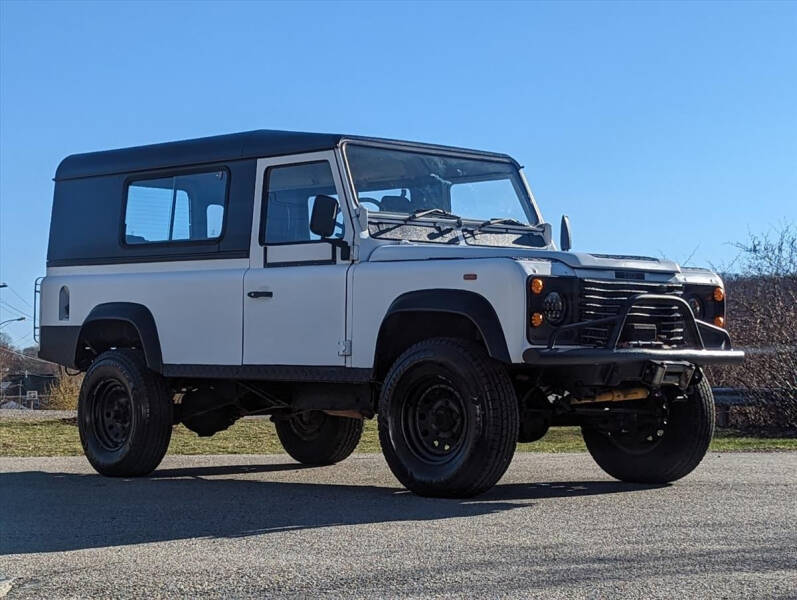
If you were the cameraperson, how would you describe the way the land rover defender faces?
facing the viewer and to the right of the viewer
